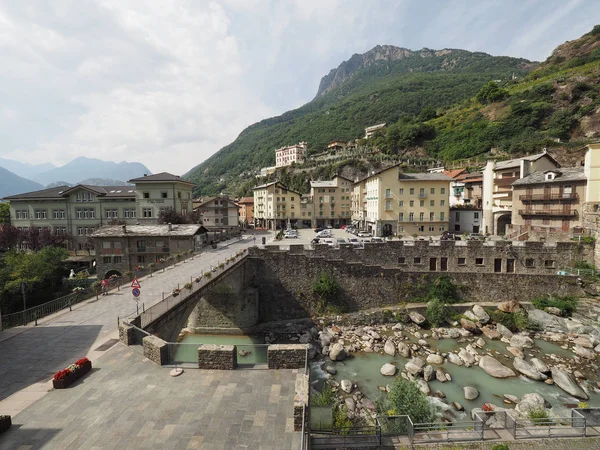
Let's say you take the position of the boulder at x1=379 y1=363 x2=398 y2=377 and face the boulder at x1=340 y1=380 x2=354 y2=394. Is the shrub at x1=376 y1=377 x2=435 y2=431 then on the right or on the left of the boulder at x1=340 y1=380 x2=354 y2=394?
left

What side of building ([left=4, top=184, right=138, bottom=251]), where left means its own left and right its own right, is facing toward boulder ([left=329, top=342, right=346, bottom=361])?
front

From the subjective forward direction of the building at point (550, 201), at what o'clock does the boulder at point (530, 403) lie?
The boulder is roughly at 12 o'clock from the building.

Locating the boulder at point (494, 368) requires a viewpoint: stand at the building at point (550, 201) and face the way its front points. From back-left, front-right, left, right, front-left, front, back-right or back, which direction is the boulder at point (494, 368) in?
front

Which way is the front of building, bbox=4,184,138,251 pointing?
toward the camera

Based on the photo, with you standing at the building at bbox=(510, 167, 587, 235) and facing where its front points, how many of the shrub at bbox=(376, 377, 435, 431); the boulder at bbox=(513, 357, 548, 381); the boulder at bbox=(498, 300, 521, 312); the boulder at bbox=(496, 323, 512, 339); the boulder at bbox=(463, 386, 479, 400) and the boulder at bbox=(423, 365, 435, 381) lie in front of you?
6

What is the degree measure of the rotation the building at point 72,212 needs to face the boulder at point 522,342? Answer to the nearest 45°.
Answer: approximately 45° to its left

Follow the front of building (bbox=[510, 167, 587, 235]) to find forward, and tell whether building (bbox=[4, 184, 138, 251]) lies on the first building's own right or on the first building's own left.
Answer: on the first building's own right

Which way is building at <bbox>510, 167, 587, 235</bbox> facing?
toward the camera

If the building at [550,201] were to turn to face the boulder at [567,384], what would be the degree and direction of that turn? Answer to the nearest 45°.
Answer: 0° — it already faces it

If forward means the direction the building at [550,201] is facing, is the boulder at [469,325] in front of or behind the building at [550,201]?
in front

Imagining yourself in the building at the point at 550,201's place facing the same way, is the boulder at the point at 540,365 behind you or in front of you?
in front

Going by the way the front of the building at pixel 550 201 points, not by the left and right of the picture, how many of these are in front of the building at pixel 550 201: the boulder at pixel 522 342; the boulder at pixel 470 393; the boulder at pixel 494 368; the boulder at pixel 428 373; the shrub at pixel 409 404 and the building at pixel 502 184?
5

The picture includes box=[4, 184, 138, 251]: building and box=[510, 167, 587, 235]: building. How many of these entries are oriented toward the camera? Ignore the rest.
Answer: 2

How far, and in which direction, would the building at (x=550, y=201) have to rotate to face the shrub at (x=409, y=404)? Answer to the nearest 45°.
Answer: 0° — it already faces it

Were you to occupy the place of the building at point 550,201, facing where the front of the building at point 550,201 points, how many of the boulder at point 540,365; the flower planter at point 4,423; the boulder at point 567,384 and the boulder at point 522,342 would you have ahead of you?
4

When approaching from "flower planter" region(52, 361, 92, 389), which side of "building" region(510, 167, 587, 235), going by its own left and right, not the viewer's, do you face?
front

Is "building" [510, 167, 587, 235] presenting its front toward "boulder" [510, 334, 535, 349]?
yes

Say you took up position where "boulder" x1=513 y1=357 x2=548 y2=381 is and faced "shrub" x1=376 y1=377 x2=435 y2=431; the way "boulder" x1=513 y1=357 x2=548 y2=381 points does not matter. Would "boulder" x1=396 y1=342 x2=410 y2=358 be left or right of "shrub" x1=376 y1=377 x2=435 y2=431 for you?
right

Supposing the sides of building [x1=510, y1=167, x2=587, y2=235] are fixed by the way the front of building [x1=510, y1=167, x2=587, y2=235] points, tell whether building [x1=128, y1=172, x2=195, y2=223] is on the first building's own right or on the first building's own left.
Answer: on the first building's own right
